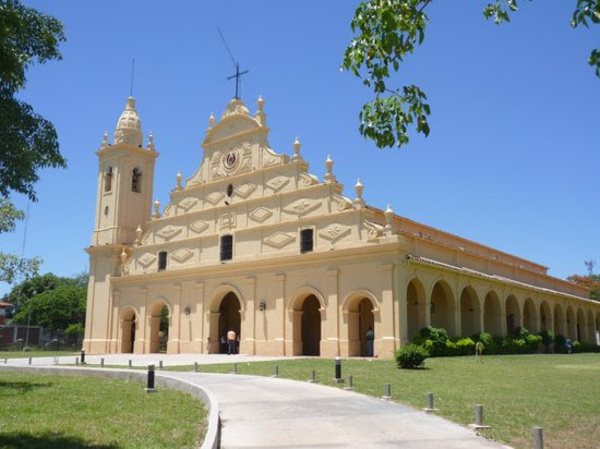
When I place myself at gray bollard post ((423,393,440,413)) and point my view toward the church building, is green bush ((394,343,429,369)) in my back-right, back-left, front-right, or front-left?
front-right

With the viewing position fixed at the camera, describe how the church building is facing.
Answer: facing the viewer and to the left of the viewer

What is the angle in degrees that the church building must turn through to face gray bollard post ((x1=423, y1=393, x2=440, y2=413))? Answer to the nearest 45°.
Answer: approximately 45° to its left

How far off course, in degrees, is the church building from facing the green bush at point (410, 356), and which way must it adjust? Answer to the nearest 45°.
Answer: approximately 90° to its left

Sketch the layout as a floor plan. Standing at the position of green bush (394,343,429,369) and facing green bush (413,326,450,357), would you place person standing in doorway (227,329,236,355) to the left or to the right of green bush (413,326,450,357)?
left
